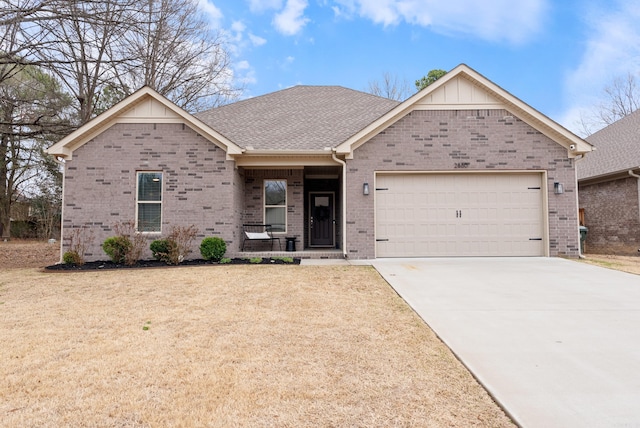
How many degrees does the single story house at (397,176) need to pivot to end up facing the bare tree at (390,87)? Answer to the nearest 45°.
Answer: approximately 180°

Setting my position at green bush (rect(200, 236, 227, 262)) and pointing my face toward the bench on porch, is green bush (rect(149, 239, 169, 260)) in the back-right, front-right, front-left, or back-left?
back-left

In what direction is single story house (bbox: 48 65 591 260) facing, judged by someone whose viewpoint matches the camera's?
facing the viewer

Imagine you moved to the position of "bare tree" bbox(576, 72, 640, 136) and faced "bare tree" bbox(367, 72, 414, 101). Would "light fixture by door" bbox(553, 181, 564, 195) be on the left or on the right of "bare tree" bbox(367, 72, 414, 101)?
left

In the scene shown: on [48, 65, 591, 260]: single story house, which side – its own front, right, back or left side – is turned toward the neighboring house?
left

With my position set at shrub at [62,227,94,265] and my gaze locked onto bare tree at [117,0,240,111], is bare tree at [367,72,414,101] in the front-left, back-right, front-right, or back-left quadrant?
front-right

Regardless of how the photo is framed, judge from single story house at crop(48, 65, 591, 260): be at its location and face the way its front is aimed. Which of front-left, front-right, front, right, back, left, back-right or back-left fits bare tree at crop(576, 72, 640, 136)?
back-left

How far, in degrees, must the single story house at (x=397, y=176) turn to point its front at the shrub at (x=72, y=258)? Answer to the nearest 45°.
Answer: approximately 90° to its right
